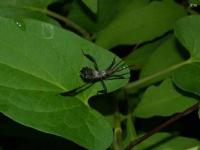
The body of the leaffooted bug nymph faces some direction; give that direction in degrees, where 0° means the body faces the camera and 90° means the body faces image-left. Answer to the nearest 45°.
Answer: approximately 270°
